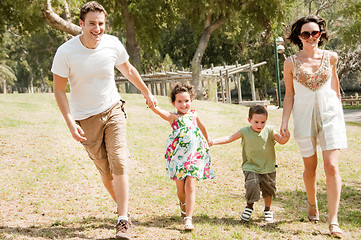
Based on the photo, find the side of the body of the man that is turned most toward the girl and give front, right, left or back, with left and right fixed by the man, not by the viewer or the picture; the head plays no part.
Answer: left

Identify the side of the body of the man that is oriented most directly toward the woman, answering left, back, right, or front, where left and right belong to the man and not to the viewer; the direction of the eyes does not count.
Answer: left

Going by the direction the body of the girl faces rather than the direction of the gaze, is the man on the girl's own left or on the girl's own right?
on the girl's own right

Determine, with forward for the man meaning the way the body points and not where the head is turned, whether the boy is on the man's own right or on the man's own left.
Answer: on the man's own left

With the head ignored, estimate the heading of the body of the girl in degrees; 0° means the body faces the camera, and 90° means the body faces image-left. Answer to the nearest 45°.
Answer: approximately 0°

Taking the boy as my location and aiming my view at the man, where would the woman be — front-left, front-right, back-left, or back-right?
back-left

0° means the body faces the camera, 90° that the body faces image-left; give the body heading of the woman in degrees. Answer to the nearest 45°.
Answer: approximately 0°

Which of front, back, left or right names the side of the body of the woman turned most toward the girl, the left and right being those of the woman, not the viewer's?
right

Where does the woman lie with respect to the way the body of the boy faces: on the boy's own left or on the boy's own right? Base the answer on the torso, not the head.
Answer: on the boy's own left
